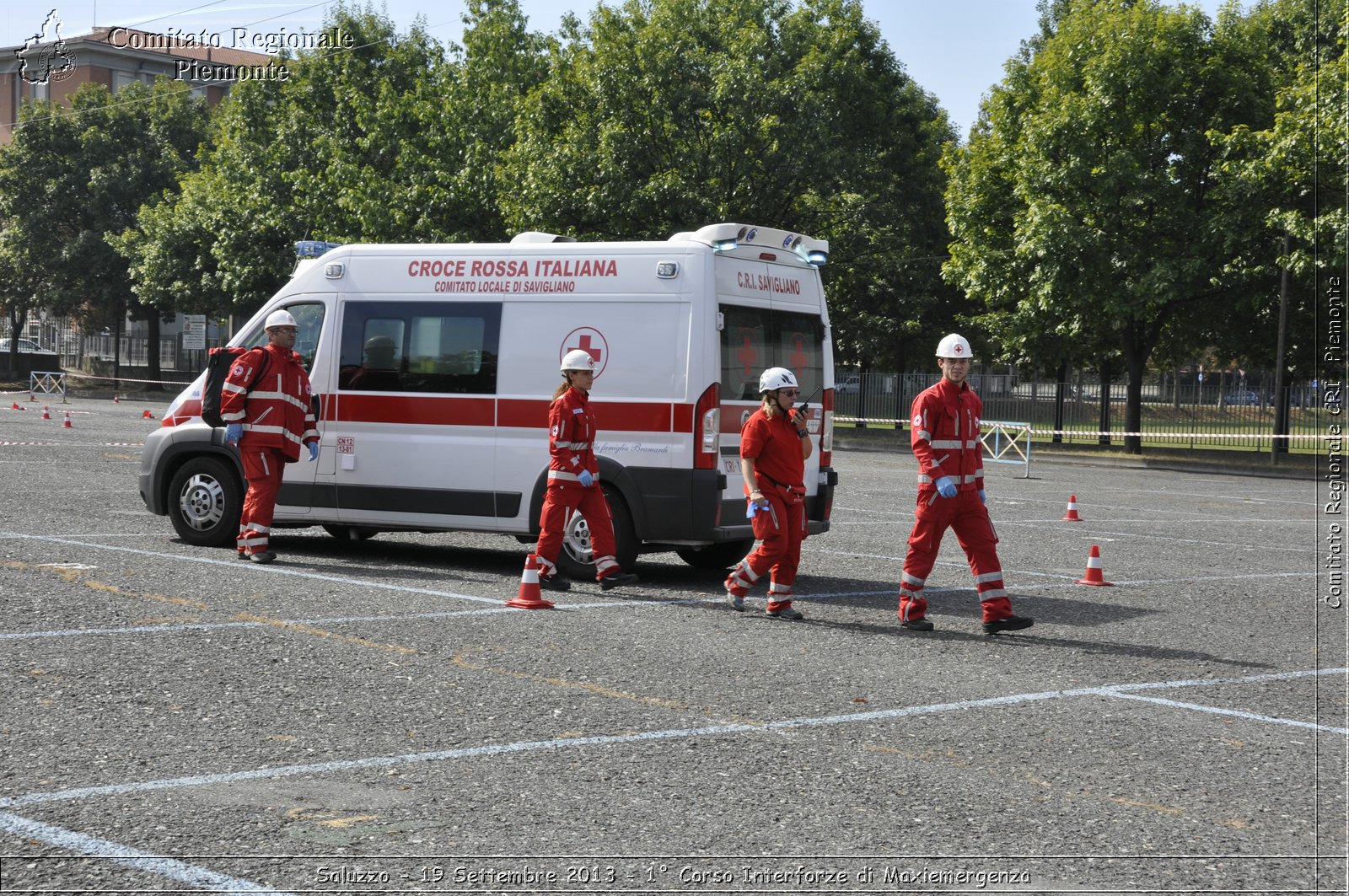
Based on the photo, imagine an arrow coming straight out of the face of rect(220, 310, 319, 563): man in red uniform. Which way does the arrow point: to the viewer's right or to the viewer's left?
to the viewer's right

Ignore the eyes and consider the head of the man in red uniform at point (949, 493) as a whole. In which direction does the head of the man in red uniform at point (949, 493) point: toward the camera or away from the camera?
toward the camera

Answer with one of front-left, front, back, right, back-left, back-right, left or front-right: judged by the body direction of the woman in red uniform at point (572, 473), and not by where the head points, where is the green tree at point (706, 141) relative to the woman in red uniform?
left

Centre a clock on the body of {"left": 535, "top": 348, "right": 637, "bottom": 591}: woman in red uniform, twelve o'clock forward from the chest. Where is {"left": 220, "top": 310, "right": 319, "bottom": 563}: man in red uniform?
{"left": 220, "top": 310, "right": 319, "bottom": 563}: man in red uniform is roughly at 7 o'clock from {"left": 535, "top": 348, "right": 637, "bottom": 591}: woman in red uniform.

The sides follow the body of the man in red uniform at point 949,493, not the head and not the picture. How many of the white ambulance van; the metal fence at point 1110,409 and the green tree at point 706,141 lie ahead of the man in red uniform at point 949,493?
0

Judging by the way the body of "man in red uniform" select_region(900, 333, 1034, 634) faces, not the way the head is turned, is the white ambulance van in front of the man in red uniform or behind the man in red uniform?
behind

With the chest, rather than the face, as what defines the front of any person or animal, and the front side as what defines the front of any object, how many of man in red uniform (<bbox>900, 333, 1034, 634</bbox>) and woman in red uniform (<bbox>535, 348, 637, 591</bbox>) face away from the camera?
0

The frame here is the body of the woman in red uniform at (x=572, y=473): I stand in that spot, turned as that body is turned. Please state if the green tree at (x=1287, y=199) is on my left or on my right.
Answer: on my left

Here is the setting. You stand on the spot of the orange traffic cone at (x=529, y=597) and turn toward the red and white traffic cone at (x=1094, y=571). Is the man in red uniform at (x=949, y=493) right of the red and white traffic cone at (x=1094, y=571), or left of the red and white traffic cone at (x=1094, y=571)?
right

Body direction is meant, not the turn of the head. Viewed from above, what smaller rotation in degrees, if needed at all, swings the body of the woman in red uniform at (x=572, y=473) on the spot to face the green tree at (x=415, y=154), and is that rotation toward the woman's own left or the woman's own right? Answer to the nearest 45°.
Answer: approximately 90° to the woman's own left

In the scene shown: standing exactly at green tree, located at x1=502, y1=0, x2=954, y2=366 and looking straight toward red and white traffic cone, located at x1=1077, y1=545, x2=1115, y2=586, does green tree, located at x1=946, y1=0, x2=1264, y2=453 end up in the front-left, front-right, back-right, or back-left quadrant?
front-left

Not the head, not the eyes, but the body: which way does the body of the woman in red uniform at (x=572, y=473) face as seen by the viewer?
to the viewer's right

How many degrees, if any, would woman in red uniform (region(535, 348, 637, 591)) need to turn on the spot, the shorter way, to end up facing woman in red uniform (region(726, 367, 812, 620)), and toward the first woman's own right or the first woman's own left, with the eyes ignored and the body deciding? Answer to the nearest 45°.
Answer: approximately 45° to the first woman's own right
